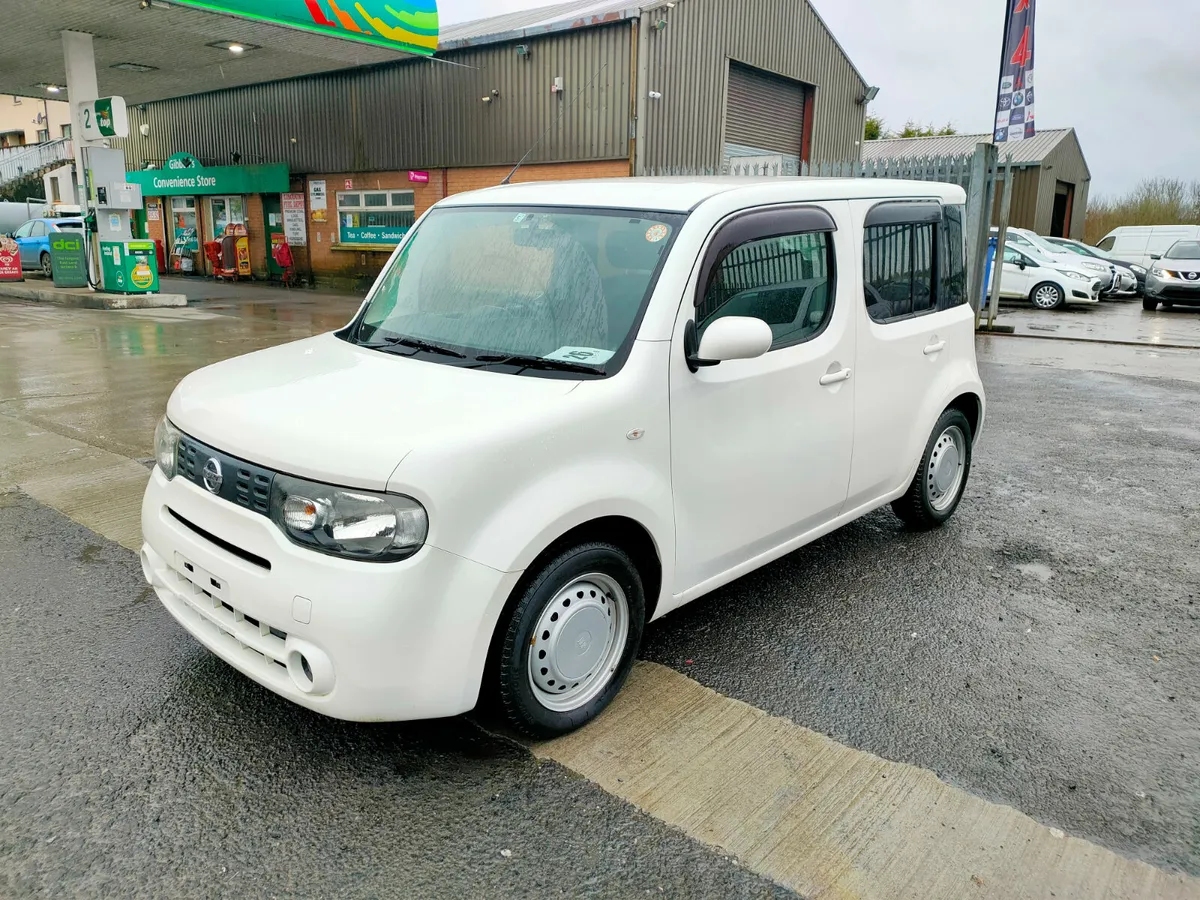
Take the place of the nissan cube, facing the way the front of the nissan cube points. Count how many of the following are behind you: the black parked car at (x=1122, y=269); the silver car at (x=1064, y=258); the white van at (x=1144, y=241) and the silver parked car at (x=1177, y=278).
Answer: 4

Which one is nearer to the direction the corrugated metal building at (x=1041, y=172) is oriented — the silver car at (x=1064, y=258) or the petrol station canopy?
the silver car

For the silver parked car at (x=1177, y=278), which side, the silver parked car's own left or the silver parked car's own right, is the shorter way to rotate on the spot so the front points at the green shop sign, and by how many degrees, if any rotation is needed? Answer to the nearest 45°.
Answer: approximately 45° to the silver parked car's own right

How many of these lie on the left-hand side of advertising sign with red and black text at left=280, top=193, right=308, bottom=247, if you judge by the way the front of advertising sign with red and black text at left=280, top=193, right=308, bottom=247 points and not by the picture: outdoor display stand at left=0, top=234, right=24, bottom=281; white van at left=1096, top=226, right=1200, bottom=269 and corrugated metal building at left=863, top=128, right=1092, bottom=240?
2

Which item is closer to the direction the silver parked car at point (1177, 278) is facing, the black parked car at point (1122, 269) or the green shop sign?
the green shop sign

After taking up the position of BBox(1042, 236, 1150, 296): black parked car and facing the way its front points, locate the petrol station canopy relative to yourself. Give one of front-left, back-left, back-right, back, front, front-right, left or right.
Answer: right

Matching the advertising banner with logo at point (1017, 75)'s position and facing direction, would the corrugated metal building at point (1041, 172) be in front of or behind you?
behind

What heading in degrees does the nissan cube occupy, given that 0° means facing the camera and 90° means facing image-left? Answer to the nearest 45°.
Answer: approximately 45°

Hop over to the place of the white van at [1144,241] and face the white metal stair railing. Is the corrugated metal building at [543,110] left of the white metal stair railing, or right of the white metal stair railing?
left

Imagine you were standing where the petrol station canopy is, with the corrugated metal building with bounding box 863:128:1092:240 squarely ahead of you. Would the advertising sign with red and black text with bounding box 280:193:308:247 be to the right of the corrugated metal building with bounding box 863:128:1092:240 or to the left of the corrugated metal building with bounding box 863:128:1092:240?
left

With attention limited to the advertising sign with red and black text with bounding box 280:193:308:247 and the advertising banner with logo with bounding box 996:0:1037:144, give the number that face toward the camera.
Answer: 2

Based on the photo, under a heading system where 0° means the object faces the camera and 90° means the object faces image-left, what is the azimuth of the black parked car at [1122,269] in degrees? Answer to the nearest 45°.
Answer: approximately 315°

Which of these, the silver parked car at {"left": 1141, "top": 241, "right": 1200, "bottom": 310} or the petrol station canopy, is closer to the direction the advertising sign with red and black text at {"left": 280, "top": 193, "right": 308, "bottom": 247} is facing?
the petrol station canopy
